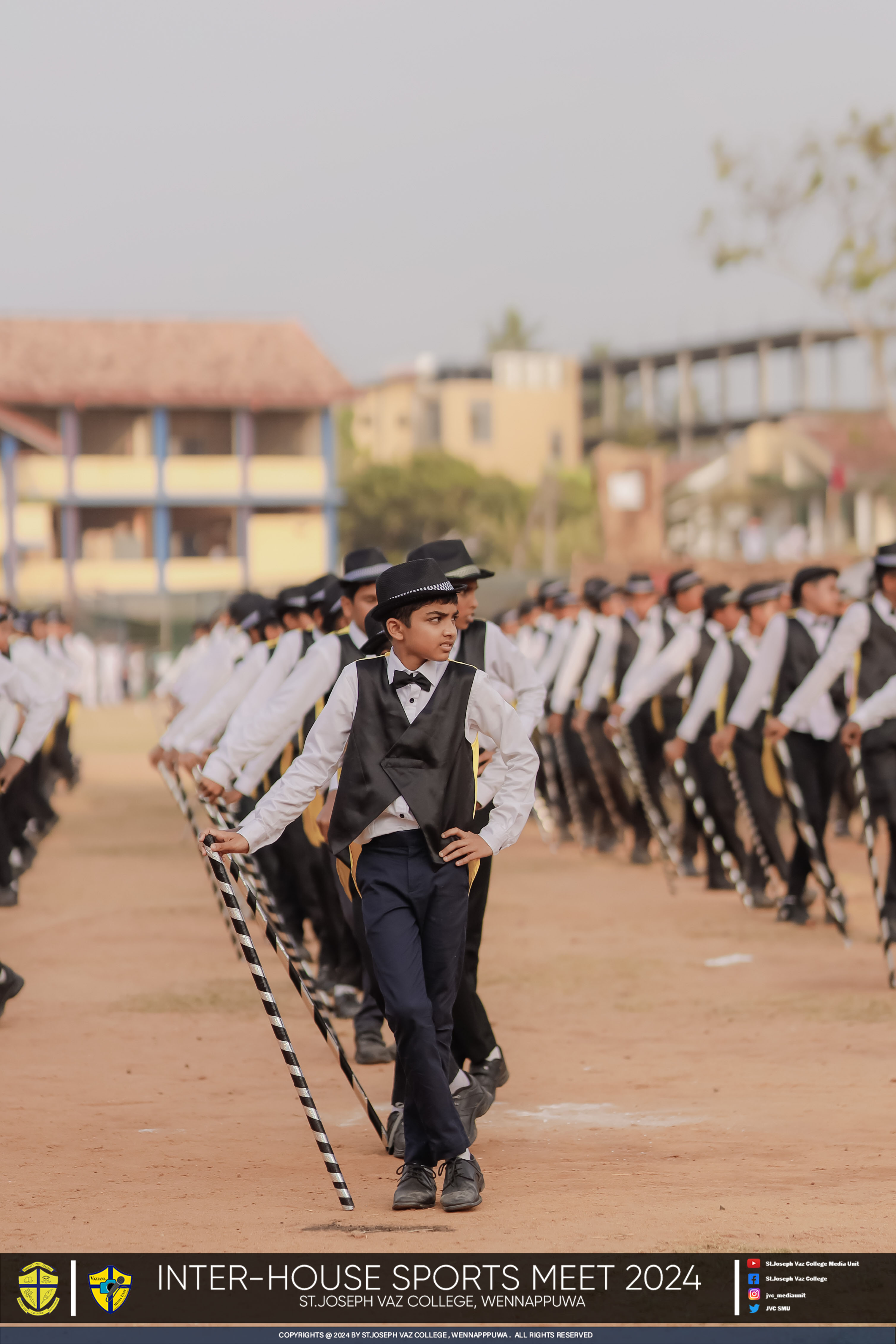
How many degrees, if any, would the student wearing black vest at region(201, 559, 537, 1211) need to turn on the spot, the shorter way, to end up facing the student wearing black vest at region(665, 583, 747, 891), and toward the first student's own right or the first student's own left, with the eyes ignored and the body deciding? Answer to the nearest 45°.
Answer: approximately 180°

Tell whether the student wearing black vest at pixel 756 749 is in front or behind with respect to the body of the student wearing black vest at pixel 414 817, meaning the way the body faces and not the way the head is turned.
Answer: behind

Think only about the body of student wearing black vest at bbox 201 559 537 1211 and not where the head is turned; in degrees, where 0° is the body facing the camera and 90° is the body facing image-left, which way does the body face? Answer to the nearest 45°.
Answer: approximately 0°
